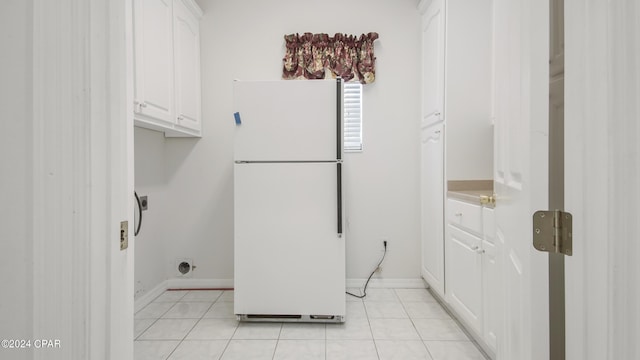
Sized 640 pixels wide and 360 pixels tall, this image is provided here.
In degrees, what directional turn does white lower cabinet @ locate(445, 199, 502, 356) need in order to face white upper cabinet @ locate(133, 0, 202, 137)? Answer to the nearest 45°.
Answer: approximately 45° to its right

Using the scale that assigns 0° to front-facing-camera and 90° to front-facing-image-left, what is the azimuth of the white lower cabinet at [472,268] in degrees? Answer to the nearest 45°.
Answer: approximately 45°

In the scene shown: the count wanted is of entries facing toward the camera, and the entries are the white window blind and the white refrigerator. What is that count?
2

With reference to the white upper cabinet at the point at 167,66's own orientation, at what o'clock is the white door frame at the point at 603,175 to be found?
The white door frame is roughly at 1 o'clock from the white upper cabinet.

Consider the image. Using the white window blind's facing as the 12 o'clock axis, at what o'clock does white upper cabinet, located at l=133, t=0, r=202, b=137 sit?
The white upper cabinet is roughly at 2 o'clock from the white window blind.

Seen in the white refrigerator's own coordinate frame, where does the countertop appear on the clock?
The countertop is roughly at 9 o'clock from the white refrigerator.

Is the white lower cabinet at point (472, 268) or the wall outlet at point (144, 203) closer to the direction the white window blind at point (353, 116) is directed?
the white lower cabinet

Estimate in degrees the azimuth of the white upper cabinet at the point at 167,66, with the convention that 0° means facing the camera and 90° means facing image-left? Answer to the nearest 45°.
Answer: approximately 315°

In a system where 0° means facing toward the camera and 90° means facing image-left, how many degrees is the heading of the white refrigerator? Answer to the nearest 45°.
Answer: approximately 0°
